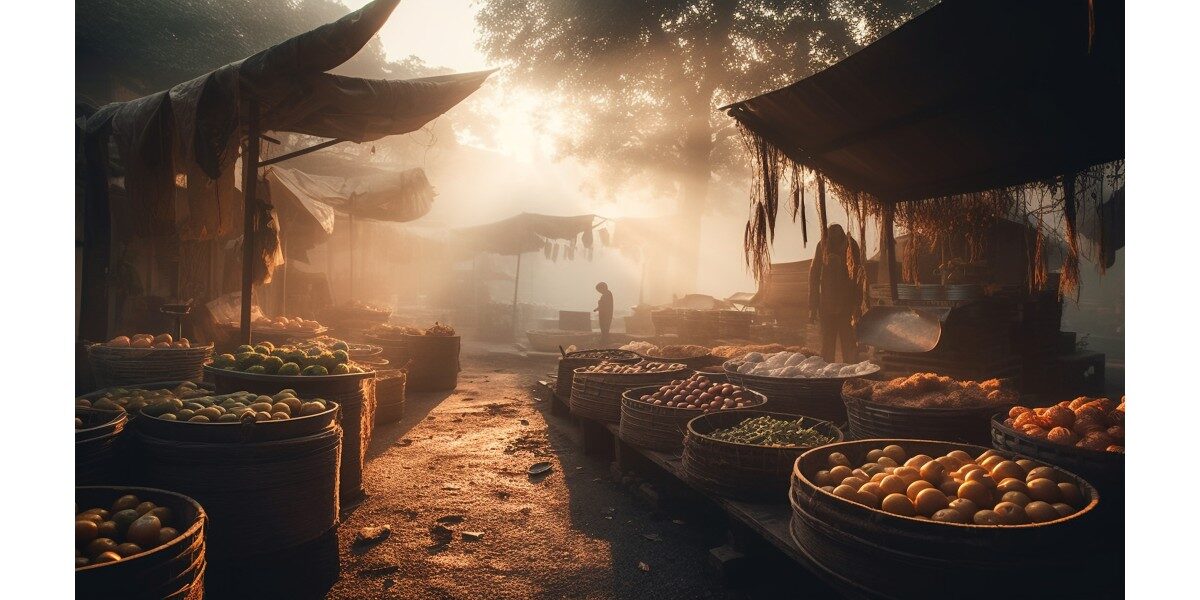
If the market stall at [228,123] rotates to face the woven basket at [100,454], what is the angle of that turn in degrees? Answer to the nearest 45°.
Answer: approximately 90° to its right

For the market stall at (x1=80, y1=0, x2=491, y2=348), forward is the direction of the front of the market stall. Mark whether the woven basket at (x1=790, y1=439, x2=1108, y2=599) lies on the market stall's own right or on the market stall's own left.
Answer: on the market stall's own right

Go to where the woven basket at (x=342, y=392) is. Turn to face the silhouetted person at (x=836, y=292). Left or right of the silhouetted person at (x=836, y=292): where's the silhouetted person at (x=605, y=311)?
left

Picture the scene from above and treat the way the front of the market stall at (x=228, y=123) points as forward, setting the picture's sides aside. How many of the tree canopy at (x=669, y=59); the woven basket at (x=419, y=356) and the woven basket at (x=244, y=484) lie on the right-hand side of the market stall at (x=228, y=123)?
1

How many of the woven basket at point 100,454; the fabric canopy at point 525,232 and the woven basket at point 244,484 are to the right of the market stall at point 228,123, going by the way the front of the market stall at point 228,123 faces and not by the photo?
2

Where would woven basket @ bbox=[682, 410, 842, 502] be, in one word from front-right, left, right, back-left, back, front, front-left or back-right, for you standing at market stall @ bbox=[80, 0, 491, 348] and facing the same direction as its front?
front-right

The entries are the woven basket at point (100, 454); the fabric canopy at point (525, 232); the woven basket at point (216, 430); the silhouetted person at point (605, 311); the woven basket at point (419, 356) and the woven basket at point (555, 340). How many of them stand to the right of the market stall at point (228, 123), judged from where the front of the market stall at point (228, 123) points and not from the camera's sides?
2

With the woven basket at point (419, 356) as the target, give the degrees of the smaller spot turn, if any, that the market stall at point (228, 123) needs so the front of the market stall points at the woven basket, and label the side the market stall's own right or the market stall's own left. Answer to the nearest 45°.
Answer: approximately 45° to the market stall's own left

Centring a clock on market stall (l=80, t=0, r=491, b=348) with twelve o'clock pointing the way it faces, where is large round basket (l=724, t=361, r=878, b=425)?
The large round basket is roughly at 1 o'clock from the market stall.

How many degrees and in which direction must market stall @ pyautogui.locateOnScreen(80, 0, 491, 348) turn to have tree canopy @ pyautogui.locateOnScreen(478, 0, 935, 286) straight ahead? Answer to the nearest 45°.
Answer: approximately 45° to its left

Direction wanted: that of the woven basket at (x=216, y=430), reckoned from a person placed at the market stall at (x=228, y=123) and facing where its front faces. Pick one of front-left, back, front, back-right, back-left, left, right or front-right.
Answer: right

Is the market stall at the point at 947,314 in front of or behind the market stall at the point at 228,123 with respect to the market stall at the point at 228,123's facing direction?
in front

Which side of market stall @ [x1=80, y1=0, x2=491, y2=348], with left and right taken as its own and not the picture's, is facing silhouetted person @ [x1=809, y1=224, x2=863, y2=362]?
front

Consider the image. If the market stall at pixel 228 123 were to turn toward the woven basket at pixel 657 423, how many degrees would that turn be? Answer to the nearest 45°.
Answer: approximately 45° to its right

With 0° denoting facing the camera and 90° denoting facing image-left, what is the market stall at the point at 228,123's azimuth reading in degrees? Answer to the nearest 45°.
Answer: approximately 270°

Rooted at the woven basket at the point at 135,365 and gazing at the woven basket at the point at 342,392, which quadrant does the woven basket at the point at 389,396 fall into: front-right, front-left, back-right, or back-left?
front-left

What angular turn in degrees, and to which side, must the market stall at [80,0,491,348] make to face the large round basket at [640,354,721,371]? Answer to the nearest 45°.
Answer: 0° — it already faces it
